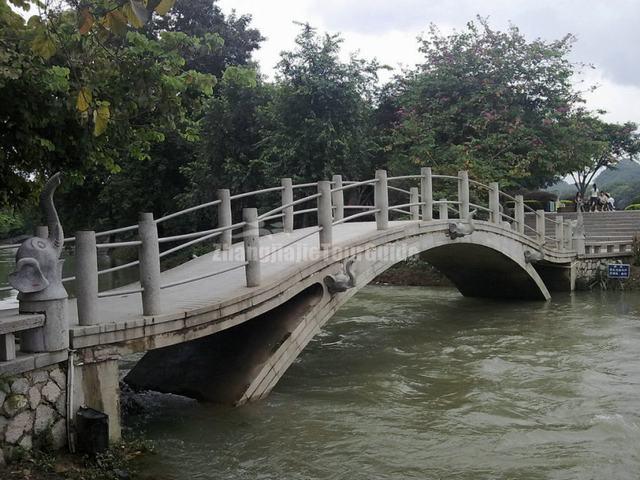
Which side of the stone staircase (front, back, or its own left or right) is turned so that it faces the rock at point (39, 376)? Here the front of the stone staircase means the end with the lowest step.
front

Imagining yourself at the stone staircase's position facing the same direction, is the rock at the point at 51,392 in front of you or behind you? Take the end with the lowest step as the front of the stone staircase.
in front

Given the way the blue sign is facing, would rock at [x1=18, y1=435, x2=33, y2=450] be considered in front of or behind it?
in front

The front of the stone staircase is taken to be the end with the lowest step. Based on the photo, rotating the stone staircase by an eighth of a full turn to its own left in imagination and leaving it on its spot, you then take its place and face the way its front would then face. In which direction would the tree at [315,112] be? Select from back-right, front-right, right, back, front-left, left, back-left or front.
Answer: right

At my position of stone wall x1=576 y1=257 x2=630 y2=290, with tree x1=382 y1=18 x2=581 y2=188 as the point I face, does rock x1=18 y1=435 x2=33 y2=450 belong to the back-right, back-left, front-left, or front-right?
back-left

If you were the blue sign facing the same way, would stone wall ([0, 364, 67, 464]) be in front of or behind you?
in front

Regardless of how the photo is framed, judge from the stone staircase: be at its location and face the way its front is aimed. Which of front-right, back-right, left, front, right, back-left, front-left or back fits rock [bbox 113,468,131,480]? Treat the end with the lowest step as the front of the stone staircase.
front

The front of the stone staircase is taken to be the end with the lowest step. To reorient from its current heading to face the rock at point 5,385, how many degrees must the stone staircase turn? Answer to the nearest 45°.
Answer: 0° — it already faces it

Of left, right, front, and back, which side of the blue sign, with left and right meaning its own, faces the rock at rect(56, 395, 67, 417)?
front

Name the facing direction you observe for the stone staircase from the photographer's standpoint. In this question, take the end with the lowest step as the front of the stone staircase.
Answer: facing the viewer

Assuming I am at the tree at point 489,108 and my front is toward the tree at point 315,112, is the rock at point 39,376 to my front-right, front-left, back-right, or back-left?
front-left

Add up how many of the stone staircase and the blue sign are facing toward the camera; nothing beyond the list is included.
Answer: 2

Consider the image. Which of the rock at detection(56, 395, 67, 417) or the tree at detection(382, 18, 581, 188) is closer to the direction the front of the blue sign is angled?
the rock
